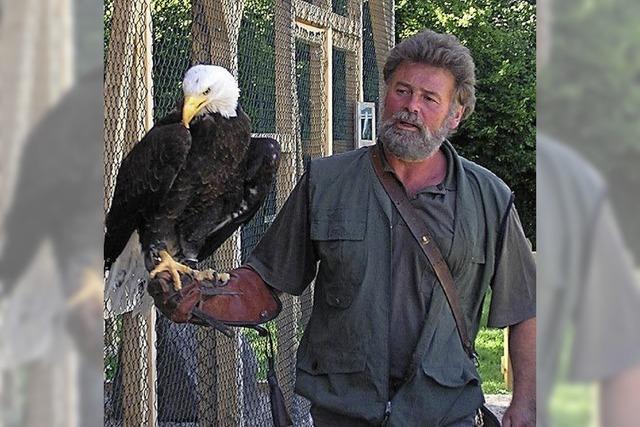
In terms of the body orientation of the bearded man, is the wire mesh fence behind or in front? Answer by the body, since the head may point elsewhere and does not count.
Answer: behind

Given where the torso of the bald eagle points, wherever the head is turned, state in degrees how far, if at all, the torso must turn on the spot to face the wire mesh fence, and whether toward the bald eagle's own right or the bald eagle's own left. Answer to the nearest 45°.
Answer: approximately 135° to the bald eagle's own left

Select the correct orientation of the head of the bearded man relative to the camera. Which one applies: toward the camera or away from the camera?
toward the camera

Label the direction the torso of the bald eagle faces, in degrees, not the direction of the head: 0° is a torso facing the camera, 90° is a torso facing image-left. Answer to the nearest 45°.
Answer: approximately 315°

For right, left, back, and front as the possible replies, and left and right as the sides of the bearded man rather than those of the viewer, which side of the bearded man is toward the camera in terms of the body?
front
